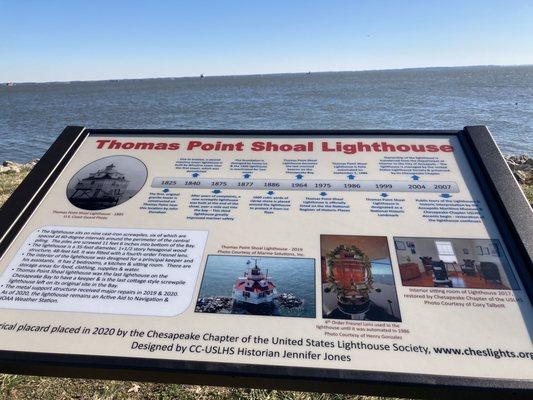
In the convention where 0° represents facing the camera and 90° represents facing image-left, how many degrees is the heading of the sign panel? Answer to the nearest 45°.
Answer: approximately 0°
